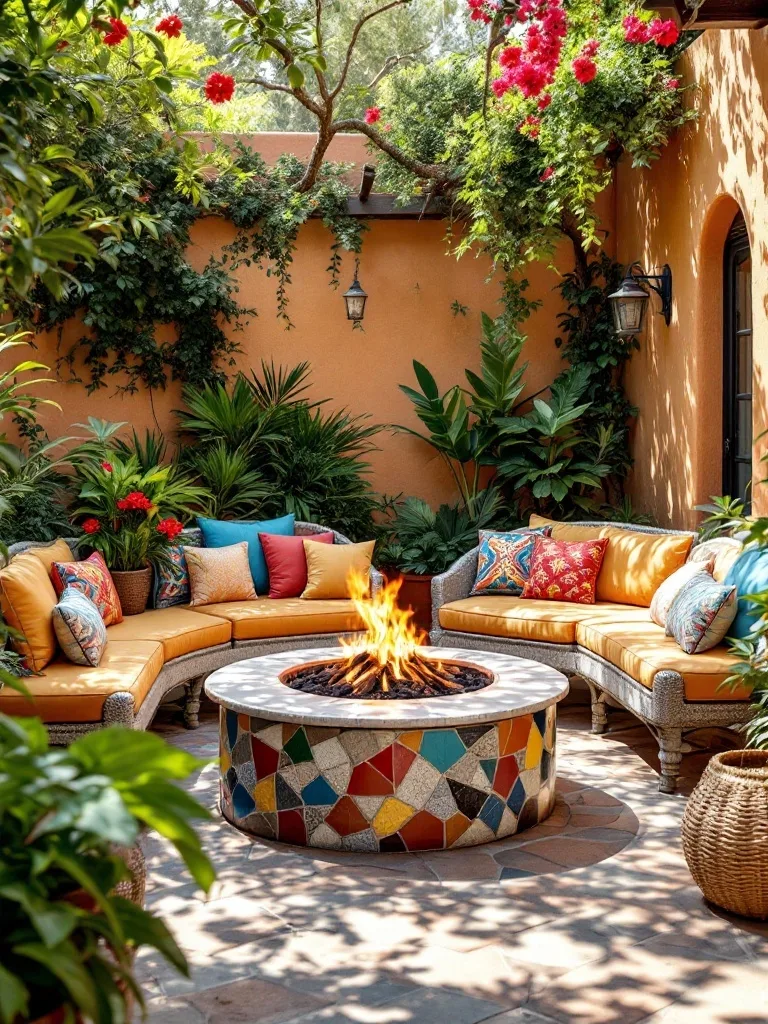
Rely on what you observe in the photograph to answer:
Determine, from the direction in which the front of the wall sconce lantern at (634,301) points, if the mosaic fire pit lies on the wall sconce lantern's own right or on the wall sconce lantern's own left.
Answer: on the wall sconce lantern's own left

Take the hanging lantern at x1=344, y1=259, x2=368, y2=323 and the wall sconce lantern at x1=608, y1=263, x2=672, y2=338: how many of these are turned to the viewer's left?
1

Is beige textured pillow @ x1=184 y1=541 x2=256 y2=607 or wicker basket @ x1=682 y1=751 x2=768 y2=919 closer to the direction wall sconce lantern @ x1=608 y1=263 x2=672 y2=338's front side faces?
the beige textured pillow

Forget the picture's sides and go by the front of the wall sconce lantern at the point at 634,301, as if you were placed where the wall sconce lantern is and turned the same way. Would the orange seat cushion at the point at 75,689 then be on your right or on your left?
on your left

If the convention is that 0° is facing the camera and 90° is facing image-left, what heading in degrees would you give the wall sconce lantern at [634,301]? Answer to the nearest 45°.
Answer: approximately 90°
